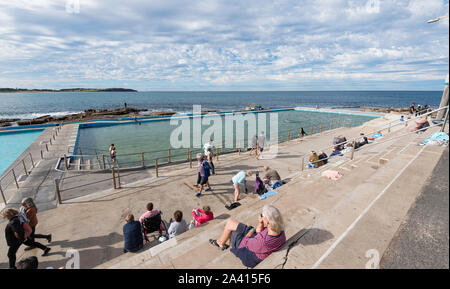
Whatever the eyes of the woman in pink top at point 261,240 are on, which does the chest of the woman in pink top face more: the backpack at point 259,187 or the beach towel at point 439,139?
the backpack

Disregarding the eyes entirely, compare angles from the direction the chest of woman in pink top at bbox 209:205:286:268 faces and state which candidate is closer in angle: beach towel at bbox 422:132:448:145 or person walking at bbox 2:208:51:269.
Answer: the person walking

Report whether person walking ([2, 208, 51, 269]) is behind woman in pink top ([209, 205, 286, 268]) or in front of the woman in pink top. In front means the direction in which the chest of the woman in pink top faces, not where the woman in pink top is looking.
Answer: in front

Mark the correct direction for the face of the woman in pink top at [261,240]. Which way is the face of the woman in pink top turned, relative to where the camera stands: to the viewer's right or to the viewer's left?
to the viewer's left

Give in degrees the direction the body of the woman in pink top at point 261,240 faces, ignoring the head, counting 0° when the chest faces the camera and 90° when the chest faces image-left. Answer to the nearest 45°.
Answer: approximately 135°

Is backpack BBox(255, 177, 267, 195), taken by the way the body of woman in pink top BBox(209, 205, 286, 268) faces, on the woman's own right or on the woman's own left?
on the woman's own right

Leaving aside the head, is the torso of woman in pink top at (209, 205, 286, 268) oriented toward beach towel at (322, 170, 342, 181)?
no

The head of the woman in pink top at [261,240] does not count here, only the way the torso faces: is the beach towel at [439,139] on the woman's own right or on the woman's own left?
on the woman's own right

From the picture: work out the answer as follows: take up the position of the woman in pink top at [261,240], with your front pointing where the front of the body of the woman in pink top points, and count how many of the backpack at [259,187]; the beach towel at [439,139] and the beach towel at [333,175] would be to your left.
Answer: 0
